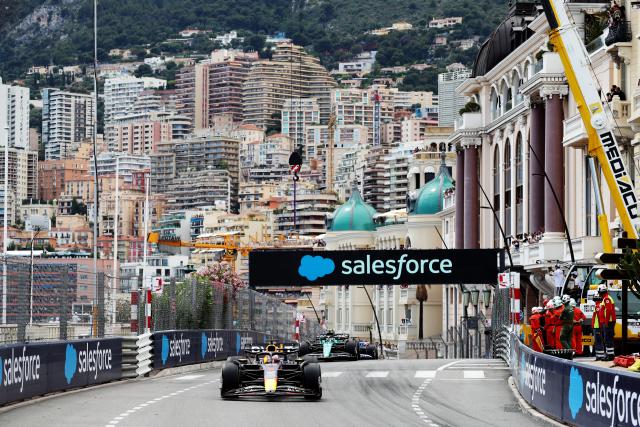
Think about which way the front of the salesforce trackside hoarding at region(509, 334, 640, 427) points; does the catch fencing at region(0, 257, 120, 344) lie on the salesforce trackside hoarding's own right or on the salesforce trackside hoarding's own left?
on the salesforce trackside hoarding's own right

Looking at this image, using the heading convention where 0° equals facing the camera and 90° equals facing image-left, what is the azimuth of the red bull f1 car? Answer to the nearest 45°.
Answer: approximately 0°

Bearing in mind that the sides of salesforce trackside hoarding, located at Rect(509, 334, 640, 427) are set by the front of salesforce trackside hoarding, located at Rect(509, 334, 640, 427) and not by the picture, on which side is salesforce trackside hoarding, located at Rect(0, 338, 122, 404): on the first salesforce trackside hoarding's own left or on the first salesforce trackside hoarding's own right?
on the first salesforce trackside hoarding's own right

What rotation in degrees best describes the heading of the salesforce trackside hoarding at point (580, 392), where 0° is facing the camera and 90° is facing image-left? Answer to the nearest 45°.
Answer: approximately 45°

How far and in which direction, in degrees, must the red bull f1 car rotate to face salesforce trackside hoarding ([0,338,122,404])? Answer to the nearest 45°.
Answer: approximately 90° to its right

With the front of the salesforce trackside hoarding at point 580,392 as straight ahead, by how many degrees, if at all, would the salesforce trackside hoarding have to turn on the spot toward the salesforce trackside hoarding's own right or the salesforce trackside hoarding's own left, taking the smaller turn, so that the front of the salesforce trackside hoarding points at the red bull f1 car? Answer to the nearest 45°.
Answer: approximately 90° to the salesforce trackside hoarding's own right

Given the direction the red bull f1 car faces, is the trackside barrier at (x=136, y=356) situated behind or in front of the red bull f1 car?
behind

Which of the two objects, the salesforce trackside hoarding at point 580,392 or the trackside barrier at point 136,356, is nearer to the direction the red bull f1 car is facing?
the salesforce trackside hoarding
